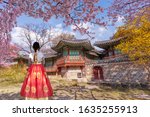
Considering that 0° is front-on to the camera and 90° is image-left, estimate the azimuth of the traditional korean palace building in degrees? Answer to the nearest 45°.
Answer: approximately 0°

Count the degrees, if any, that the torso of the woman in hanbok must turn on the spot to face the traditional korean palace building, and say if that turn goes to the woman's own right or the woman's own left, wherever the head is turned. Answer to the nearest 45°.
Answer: approximately 45° to the woman's own right

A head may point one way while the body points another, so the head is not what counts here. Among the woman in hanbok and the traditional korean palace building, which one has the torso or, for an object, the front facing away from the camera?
the woman in hanbok

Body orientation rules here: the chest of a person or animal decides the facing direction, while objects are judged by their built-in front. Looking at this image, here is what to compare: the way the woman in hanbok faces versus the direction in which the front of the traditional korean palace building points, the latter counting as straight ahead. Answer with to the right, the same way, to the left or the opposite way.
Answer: the opposite way

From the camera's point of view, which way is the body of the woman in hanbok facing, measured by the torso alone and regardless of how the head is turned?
away from the camera

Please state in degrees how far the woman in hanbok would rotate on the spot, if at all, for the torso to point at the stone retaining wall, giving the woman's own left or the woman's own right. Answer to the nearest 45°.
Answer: approximately 45° to the woman's own right

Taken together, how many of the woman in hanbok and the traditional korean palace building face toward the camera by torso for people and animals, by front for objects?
1

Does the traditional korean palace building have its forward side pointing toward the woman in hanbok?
yes
